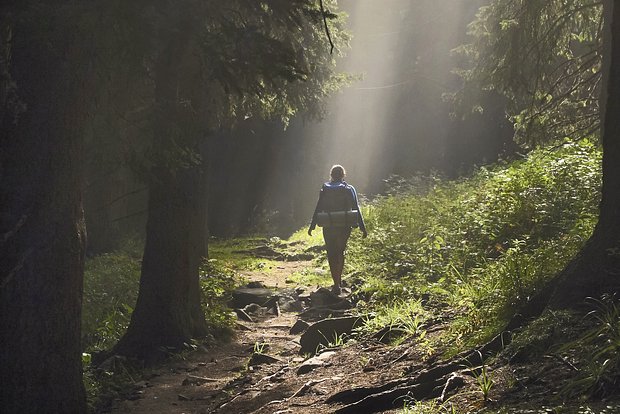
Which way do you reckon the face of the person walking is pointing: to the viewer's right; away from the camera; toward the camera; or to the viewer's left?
away from the camera

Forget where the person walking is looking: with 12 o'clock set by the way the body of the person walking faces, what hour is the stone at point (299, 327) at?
The stone is roughly at 7 o'clock from the person walking.

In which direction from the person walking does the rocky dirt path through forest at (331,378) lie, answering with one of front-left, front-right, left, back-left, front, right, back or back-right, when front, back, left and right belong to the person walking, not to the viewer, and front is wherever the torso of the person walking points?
back

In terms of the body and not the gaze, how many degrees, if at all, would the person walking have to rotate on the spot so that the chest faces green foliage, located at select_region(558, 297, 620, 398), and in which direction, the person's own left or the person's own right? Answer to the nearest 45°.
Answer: approximately 180°

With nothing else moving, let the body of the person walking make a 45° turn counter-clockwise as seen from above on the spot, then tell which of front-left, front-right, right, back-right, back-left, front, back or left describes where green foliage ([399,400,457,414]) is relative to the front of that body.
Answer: back-left

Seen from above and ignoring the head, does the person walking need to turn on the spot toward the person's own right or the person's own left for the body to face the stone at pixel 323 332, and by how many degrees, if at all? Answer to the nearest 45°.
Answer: approximately 180°

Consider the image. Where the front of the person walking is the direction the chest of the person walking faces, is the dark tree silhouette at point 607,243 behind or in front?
behind

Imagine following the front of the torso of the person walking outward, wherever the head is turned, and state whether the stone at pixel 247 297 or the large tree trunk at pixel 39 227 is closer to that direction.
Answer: the stone

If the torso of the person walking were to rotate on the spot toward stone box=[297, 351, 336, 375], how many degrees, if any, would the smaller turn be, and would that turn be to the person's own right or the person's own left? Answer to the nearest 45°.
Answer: approximately 180°

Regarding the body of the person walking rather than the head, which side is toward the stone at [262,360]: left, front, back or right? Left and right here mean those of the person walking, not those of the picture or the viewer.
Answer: back

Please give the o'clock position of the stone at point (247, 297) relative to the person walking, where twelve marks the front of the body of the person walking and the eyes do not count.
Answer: The stone is roughly at 8 o'clock from the person walking.

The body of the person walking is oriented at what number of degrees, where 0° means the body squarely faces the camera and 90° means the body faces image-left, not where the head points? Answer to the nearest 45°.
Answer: approximately 180°
